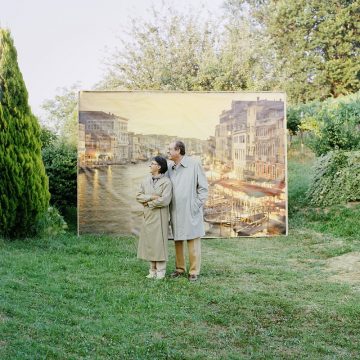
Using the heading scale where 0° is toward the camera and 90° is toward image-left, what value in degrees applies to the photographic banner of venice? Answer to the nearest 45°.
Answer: approximately 0°

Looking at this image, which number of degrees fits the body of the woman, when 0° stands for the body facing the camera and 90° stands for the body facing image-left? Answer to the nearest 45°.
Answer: approximately 45°

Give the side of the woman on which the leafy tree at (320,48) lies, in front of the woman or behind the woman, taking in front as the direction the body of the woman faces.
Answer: behind

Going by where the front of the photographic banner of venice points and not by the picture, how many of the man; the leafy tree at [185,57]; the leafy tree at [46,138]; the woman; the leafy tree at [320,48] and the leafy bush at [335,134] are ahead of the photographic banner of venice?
2

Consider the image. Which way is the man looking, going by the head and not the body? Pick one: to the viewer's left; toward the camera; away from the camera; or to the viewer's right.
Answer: to the viewer's left

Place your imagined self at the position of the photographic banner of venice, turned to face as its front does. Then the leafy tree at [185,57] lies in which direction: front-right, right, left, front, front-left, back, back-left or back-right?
back

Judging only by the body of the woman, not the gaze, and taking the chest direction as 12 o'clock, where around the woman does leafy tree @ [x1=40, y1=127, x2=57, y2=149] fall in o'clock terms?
The leafy tree is roughly at 4 o'clock from the woman.

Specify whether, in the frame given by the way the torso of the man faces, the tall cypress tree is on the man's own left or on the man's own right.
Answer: on the man's own right

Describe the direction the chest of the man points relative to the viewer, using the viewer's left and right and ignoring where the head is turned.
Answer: facing the viewer and to the left of the viewer

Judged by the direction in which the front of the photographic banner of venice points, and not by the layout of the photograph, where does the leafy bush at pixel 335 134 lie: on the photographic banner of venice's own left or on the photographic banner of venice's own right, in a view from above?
on the photographic banner of venice's own left
